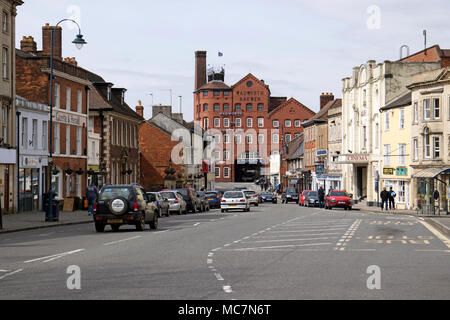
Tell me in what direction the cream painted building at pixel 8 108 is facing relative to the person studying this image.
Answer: facing the viewer and to the right of the viewer

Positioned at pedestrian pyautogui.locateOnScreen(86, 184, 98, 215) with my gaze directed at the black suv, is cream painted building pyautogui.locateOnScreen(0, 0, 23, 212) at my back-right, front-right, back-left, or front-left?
back-right

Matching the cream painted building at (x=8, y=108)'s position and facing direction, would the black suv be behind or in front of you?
in front

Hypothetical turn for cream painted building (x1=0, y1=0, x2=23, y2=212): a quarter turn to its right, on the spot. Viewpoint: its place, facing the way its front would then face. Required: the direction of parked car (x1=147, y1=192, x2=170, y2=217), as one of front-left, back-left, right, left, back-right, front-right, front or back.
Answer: back-left
